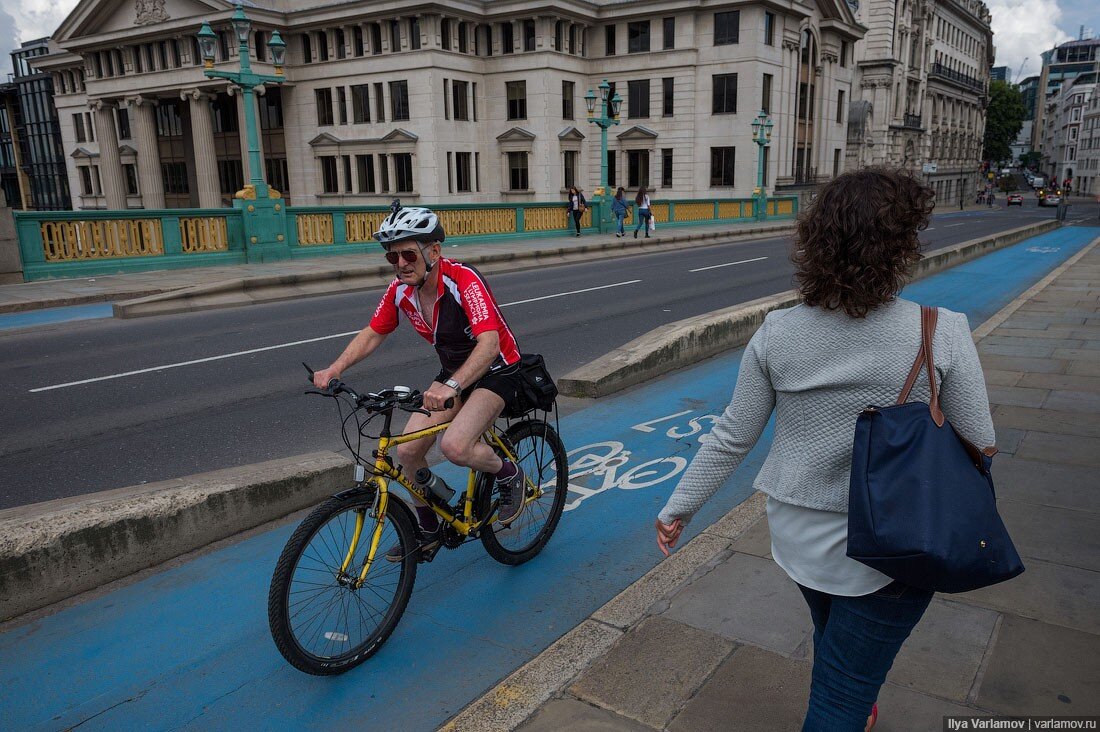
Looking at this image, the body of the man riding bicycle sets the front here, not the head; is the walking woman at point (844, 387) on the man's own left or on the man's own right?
on the man's own left

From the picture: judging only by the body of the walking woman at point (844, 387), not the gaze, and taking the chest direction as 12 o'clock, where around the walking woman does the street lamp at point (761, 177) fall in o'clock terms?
The street lamp is roughly at 12 o'clock from the walking woman.

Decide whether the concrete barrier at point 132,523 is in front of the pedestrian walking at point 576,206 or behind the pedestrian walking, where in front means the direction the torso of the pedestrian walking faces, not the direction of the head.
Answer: in front

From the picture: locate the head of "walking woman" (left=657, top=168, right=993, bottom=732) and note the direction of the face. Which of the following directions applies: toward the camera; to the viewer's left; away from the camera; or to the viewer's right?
away from the camera

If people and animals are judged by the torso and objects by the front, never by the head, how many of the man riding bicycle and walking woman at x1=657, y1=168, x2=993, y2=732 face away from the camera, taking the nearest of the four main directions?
1

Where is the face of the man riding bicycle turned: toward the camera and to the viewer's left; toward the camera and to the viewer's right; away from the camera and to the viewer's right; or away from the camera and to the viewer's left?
toward the camera and to the viewer's left

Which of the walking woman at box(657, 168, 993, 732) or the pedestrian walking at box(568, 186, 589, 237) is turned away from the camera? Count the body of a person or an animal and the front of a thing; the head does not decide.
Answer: the walking woman

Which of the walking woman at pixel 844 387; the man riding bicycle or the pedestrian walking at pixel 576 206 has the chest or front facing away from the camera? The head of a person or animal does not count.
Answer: the walking woman

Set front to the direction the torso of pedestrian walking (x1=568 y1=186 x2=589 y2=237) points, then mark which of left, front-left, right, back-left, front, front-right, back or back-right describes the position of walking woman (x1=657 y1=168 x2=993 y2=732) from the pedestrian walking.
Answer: front-left

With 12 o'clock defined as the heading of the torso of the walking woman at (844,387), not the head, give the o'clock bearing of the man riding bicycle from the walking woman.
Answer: The man riding bicycle is roughly at 10 o'clock from the walking woman.

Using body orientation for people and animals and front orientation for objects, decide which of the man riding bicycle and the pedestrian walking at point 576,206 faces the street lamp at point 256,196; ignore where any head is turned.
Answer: the pedestrian walking

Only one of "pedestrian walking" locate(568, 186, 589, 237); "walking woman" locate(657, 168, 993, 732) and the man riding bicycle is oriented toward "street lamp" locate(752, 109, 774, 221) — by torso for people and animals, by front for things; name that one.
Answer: the walking woman

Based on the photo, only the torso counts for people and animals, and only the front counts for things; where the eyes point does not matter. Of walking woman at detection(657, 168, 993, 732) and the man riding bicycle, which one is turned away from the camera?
the walking woman

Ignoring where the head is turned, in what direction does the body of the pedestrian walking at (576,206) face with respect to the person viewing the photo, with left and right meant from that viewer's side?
facing the viewer and to the left of the viewer

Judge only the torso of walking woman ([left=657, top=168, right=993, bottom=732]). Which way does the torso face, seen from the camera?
away from the camera
